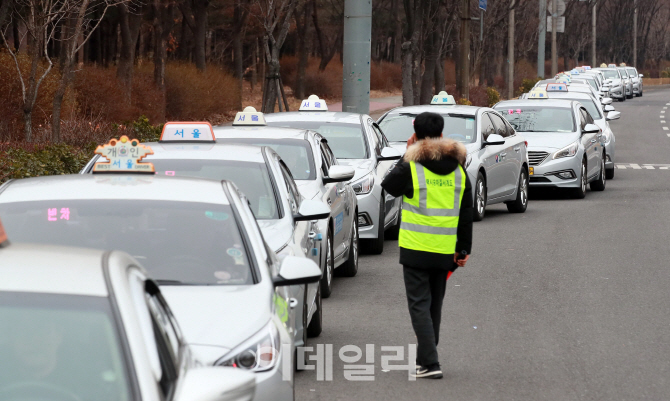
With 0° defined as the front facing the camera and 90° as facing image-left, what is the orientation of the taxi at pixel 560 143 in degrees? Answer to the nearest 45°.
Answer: approximately 45°

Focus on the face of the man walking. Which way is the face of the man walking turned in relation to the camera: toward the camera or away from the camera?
away from the camera

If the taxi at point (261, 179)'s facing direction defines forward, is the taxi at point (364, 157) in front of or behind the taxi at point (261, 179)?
behind

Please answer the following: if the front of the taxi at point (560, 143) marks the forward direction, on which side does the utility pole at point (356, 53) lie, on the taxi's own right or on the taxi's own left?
on the taxi's own right

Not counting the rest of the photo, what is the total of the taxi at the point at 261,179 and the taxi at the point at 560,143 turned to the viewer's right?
0

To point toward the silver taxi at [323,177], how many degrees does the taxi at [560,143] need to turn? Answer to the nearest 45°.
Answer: approximately 45° to its left

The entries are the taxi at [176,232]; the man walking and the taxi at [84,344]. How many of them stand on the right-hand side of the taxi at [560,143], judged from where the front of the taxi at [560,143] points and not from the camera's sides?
0

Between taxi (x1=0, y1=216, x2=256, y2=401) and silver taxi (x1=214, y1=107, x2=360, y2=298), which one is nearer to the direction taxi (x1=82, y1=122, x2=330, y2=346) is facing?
the taxi

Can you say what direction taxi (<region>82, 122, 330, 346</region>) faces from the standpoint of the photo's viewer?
facing the viewer and to the left of the viewer

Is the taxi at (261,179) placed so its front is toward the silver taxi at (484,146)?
no

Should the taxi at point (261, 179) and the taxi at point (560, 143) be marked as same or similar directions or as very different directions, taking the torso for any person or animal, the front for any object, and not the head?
same or similar directions

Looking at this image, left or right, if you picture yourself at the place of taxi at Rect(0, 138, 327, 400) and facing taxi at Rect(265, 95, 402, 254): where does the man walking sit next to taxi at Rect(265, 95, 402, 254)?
right
